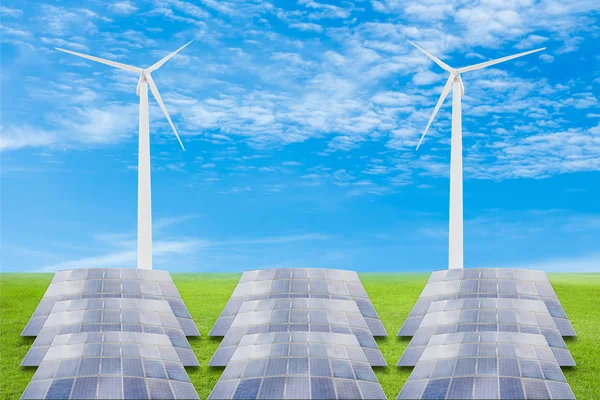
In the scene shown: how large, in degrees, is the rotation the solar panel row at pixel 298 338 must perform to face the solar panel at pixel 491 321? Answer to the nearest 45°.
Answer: approximately 90° to its left

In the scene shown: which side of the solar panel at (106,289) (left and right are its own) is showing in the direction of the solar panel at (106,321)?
front

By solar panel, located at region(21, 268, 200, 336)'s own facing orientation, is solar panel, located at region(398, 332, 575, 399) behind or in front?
in front

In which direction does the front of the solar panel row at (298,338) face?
toward the camera

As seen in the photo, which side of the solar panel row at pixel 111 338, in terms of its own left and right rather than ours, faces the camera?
front

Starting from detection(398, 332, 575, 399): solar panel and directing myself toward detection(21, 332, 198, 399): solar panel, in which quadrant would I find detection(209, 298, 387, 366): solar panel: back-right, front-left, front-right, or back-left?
front-right

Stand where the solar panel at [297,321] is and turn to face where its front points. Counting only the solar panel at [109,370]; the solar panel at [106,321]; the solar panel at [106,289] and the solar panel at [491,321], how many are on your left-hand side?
1

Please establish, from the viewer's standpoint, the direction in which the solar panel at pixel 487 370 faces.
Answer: facing the viewer

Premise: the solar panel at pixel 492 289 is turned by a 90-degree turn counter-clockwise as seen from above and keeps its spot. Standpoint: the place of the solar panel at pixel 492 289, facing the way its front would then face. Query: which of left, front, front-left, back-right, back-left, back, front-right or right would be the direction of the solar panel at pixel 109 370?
back-right

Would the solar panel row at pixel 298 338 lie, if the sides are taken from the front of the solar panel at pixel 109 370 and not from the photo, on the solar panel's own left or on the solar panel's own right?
on the solar panel's own left

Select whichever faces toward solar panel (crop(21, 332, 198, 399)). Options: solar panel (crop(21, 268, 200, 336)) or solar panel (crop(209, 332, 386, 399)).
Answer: solar panel (crop(21, 268, 200, 336))

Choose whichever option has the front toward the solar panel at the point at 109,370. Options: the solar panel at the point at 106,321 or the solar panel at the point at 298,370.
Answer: the solar panel at the point at 106,321

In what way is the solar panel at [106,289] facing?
toward the camera
